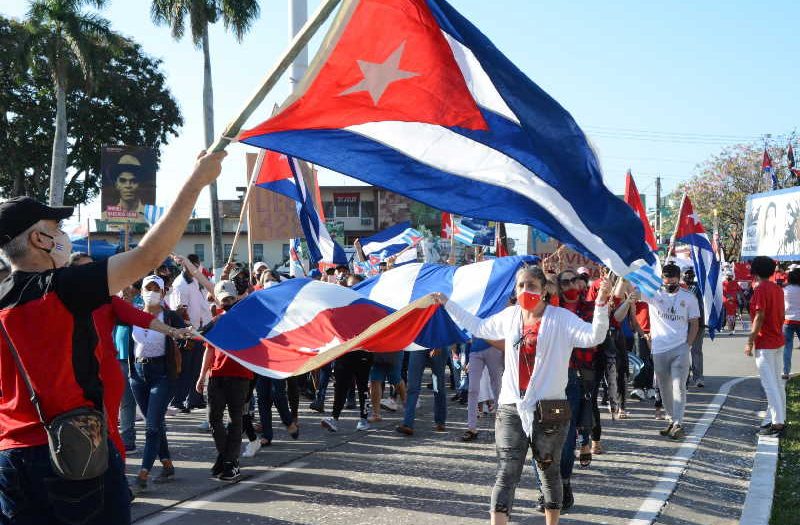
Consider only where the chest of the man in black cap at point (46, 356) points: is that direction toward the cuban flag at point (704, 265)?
yes

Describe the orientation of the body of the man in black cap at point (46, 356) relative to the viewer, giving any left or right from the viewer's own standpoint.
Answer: facing away from the viewer and to the right of the viewer

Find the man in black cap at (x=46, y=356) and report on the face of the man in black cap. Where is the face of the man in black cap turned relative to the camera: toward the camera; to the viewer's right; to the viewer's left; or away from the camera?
to the viewer's right

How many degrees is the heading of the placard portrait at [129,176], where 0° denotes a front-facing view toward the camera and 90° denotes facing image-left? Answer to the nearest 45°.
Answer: approximately 0°

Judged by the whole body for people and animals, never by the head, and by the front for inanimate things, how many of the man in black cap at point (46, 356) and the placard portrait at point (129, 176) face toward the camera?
1

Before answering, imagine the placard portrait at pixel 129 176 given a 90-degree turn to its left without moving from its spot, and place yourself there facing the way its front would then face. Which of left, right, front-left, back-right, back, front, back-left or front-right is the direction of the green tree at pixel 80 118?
left

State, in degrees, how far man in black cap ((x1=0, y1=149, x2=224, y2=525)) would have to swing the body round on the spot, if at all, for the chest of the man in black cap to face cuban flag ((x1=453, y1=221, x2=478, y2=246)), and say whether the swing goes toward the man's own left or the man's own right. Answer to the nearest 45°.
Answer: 0° — they already face it

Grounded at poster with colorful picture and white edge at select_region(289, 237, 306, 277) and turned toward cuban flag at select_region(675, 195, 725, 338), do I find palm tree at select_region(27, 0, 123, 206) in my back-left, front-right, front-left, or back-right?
back-left

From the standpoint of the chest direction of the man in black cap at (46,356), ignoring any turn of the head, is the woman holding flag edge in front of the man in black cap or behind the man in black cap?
in front

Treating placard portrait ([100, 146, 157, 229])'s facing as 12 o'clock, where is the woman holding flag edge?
The woman holding flag edge is roughly at 12 o'clock from the placard portrait.

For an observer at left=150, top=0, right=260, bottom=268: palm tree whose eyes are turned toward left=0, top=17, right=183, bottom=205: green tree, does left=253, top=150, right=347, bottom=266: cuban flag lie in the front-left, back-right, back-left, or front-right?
back-left

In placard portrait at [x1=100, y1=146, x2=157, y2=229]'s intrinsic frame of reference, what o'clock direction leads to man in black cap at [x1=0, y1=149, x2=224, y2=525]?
The man in black cap is roughly at 12 o'clock from the placard portrait.
